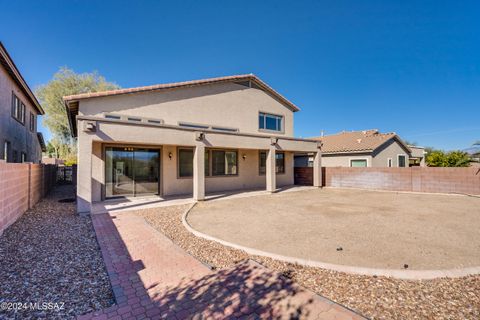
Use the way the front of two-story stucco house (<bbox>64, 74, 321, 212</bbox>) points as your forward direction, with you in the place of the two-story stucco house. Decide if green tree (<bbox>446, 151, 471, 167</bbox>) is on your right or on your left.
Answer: on your right

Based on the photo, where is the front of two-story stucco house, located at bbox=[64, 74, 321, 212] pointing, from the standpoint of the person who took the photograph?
facing away from the viewer and to the left of the viewer

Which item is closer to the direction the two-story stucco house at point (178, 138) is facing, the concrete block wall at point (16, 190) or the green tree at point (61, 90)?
the green tree

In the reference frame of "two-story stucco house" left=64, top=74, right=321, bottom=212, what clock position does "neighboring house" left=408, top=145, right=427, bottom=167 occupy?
The neighboring house is roughly at 4 o'clock from the two-story stucco house.

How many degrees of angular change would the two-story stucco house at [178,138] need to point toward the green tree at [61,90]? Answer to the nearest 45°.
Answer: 0° — it already faces it

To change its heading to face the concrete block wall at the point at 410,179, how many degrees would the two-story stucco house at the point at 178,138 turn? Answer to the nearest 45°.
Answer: approximately 135° to its right
